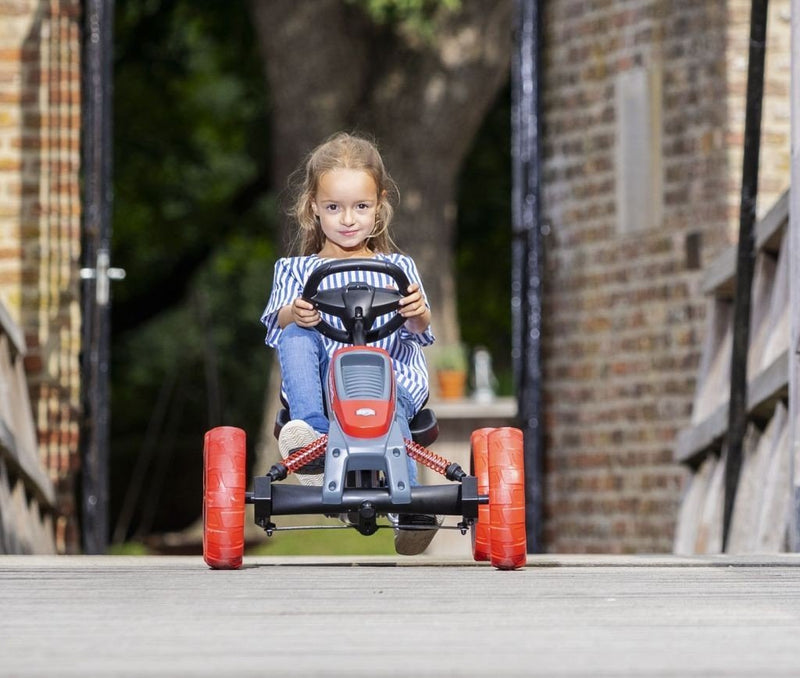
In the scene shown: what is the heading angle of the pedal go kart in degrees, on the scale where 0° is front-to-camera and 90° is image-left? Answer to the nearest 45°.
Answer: approximately 0°

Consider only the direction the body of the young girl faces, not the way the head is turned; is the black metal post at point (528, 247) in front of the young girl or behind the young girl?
behind

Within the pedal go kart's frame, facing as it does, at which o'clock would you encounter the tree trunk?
The tree trunk is roughly at 6 o'clock from the pedal go kart.

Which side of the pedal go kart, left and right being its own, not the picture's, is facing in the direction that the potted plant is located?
back

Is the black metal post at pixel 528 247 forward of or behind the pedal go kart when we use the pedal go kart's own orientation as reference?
behind

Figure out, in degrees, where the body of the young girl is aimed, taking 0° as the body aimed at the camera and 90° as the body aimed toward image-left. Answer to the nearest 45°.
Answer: approximately 0°

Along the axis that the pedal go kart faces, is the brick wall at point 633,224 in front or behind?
behind

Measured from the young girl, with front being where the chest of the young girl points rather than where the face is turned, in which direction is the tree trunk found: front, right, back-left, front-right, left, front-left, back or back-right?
back
